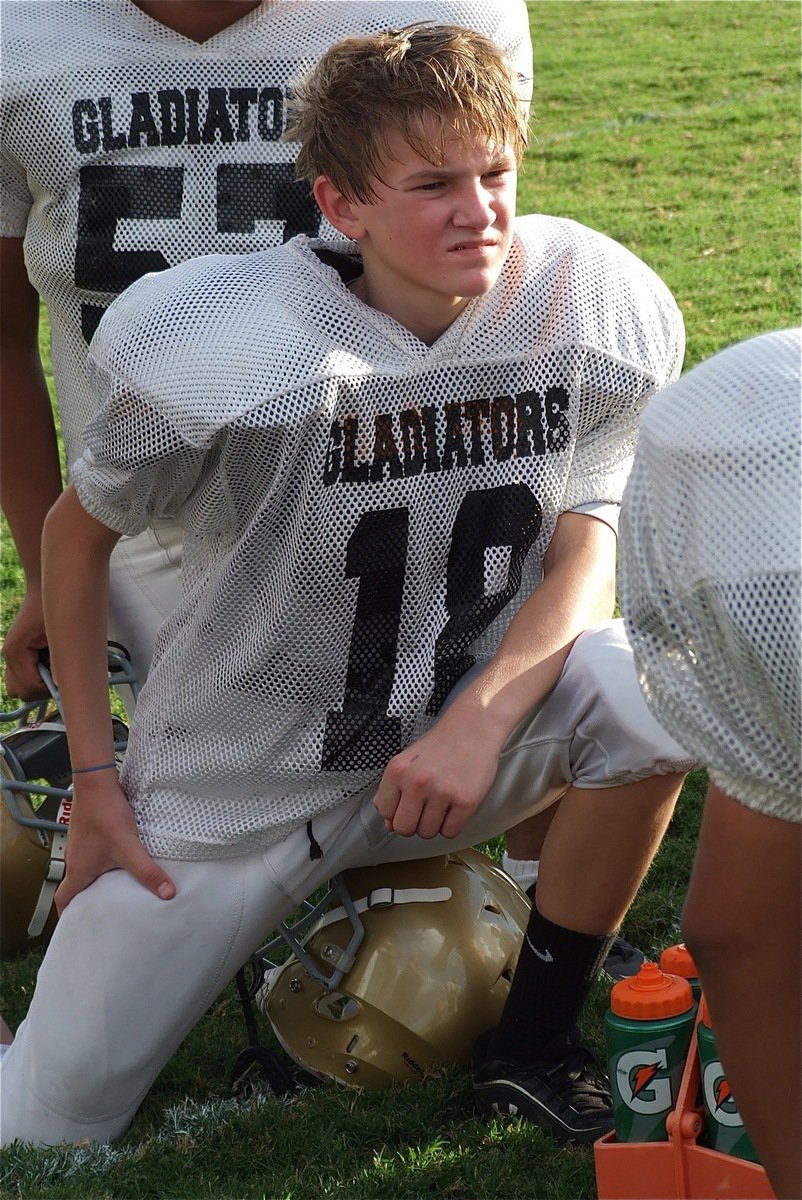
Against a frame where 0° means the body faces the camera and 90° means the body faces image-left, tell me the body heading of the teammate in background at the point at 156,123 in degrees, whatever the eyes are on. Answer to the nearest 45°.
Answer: approximately 0°

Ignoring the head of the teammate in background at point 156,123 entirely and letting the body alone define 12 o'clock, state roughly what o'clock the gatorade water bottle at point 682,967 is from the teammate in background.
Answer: The gatorade water bottle is roughly at 11 o'clock from the teammate in background.

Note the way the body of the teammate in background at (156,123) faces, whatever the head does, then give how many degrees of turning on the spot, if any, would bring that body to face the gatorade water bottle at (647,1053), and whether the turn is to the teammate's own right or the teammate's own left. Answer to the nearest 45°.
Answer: approximately 45° to the teammate's own left

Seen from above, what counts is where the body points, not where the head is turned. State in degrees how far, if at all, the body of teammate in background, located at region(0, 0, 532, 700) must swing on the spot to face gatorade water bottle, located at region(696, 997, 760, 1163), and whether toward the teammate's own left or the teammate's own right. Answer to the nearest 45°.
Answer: approximately 45° to the teammate's own left
